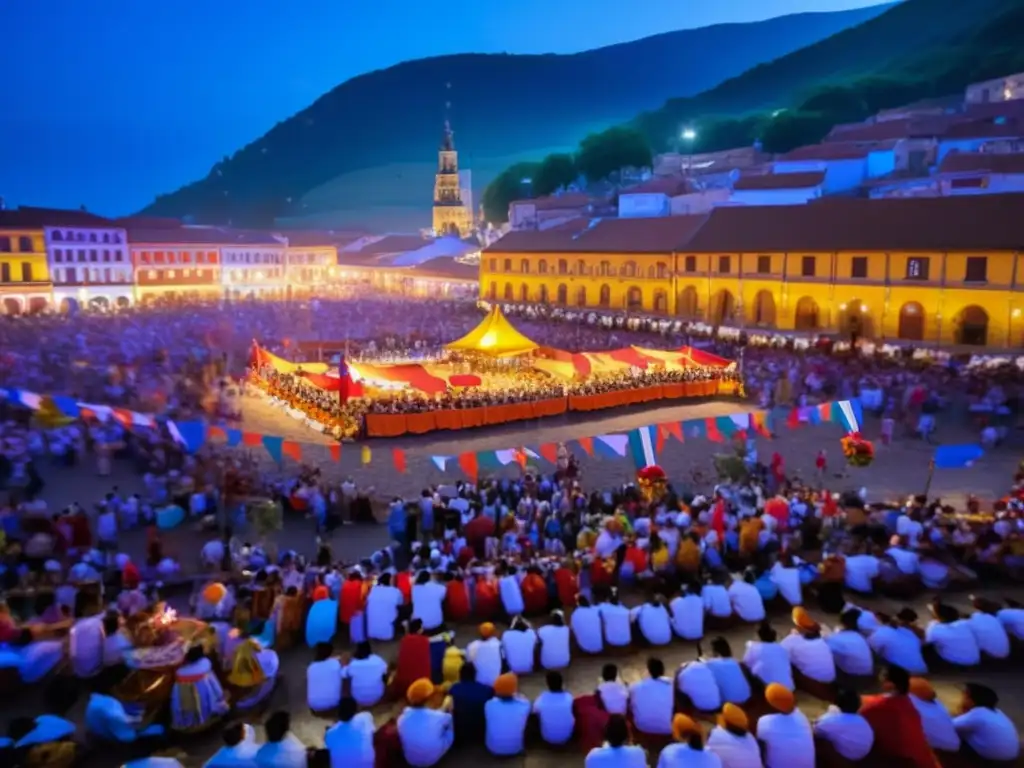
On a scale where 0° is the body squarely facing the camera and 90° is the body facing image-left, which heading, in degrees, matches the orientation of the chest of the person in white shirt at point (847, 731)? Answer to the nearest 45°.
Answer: approximately 135°

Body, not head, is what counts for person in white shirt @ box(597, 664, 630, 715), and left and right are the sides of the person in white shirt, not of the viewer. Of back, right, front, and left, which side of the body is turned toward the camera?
back

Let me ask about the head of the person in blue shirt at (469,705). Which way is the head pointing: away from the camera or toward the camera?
away from the camera

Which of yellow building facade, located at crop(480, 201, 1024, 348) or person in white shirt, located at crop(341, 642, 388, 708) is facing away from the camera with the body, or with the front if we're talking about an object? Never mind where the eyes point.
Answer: the person in white shirt

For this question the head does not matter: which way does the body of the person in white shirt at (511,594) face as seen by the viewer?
away from the camera

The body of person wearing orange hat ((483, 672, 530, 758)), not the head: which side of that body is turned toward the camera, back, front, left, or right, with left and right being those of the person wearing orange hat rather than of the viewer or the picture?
back

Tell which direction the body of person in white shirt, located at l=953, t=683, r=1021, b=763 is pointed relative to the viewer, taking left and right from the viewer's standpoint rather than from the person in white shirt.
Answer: facing away from the viewer and to the left of the viewer

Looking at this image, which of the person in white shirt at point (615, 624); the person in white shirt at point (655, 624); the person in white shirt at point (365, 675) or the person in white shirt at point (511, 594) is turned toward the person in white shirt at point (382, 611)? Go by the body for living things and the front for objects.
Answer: the person in white shirt at point (365, 675)

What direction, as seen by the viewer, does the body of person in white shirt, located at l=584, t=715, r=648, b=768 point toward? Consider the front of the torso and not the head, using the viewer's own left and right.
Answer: facing away from the viewer

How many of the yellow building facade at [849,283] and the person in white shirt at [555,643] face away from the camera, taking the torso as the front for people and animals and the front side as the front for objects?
1

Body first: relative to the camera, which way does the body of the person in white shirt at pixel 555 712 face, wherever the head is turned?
away from the camera

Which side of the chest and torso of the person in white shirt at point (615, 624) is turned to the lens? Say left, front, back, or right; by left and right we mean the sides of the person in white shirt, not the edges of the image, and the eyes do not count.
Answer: back

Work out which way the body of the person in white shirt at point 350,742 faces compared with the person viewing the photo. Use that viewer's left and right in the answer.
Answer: facing away from the viewer

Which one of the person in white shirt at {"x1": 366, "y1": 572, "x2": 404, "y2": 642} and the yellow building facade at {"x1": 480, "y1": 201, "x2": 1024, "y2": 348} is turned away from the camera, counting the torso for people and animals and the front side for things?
the person in white shirt

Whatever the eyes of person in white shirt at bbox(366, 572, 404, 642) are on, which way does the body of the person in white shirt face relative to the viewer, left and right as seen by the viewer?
facing away from the viewer

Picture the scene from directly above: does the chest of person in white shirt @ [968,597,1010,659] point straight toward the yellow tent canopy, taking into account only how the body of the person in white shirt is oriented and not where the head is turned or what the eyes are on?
yes
